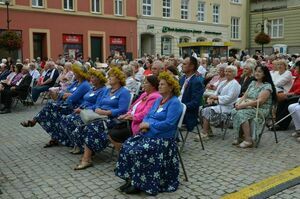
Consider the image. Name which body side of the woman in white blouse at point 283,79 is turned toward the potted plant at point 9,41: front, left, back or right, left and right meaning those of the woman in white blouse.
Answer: right

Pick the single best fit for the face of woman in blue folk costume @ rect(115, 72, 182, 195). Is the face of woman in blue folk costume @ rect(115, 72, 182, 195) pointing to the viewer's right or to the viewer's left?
to the viewer's left

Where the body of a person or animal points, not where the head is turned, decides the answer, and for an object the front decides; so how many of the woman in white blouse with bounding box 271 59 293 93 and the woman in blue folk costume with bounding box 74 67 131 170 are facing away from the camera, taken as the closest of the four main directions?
0

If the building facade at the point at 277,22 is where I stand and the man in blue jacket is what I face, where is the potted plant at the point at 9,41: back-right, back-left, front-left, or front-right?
front-right

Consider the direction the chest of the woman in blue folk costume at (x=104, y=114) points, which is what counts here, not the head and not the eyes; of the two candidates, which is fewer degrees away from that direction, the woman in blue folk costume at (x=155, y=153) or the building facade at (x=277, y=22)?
the woman in blue folk costume

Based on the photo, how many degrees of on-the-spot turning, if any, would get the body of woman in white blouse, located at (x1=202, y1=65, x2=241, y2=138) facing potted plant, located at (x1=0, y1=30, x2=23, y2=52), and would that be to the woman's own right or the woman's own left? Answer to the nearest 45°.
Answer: approximately 90° to the woman's own right

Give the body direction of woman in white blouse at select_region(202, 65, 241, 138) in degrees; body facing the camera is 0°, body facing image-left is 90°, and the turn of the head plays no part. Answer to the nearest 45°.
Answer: approximately 45°

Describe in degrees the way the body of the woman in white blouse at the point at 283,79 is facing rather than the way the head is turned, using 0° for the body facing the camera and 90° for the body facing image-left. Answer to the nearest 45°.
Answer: approximately 45°

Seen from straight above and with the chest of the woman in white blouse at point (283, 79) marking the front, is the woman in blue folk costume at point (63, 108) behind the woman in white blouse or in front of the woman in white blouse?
in front

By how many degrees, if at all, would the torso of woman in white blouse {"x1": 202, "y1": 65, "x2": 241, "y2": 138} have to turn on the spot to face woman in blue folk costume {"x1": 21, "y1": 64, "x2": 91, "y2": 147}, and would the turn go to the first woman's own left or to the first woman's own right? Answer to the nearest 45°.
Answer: approximately 45° to the first woman's own right

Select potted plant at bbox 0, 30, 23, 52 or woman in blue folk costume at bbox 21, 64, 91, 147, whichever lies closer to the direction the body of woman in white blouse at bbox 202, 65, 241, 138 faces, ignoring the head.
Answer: the woman in blue folk costume

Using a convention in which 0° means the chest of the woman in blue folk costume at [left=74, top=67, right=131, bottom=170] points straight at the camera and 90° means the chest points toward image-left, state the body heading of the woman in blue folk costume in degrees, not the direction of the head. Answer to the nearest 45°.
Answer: approximately 45°
